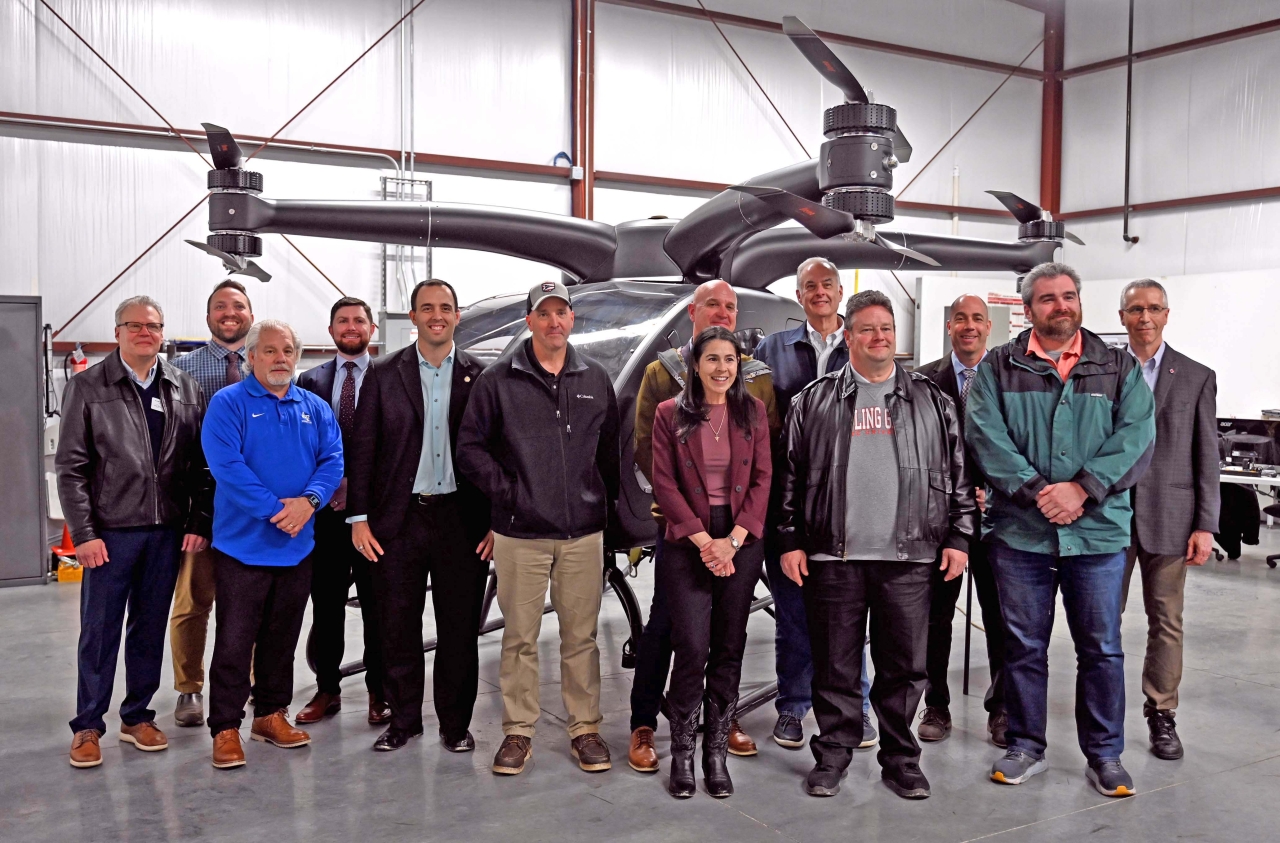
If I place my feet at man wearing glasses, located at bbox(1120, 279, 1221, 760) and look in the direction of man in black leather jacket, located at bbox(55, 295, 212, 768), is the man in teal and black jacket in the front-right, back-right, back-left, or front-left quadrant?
front-left

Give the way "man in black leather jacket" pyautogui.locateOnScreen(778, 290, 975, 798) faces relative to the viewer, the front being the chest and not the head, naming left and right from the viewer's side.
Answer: facing the viewer

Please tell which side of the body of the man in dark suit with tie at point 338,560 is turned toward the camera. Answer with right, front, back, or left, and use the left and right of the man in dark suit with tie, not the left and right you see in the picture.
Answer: front

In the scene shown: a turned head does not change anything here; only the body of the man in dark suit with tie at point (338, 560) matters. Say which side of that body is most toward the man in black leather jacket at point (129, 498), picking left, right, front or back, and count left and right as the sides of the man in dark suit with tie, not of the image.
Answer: right

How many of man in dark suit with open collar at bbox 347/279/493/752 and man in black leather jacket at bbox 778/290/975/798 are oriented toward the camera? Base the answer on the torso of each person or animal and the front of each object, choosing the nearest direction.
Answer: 2

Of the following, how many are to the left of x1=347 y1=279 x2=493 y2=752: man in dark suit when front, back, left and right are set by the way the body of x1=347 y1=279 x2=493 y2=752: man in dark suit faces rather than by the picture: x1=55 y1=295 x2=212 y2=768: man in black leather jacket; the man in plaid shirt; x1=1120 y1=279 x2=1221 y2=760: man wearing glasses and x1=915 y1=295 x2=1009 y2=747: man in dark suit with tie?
2

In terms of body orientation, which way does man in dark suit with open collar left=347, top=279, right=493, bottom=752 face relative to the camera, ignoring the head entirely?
toward the camera

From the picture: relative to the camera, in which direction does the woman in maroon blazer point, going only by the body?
toward the camera

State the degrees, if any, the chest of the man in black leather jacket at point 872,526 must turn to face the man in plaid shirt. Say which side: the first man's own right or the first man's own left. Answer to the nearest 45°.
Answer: approximately 90° to the first man's own right

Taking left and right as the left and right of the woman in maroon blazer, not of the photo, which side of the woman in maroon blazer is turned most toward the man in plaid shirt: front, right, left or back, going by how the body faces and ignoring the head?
right
